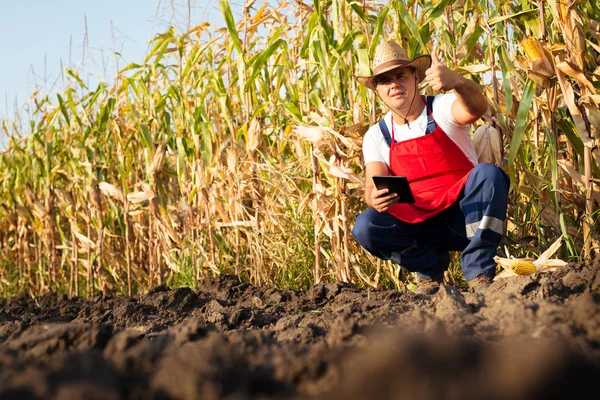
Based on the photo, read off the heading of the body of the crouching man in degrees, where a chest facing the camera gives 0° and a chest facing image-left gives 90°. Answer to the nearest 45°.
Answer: approximately 0°
